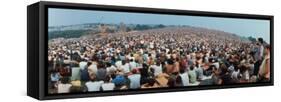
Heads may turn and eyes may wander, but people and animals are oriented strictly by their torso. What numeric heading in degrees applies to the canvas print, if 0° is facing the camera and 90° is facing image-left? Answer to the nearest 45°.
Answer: approximately 315°
